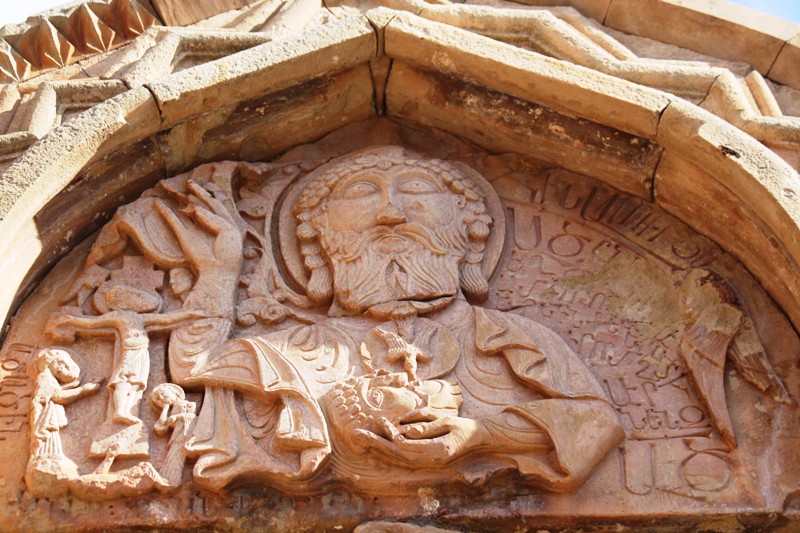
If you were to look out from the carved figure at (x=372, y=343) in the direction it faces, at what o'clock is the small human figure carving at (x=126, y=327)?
The small human figure carving is roughly at 3 o'clock from the carved figure.

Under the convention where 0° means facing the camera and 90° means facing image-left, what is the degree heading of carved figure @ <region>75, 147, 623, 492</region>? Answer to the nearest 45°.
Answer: approximately 0°

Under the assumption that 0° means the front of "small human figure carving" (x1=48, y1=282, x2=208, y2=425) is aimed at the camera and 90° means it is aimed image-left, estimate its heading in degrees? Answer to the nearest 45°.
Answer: approximately 0°

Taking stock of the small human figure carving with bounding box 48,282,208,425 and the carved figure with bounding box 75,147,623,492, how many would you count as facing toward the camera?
2

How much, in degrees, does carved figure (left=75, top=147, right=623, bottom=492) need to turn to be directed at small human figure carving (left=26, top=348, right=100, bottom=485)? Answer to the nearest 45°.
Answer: approximately 90° to its right
